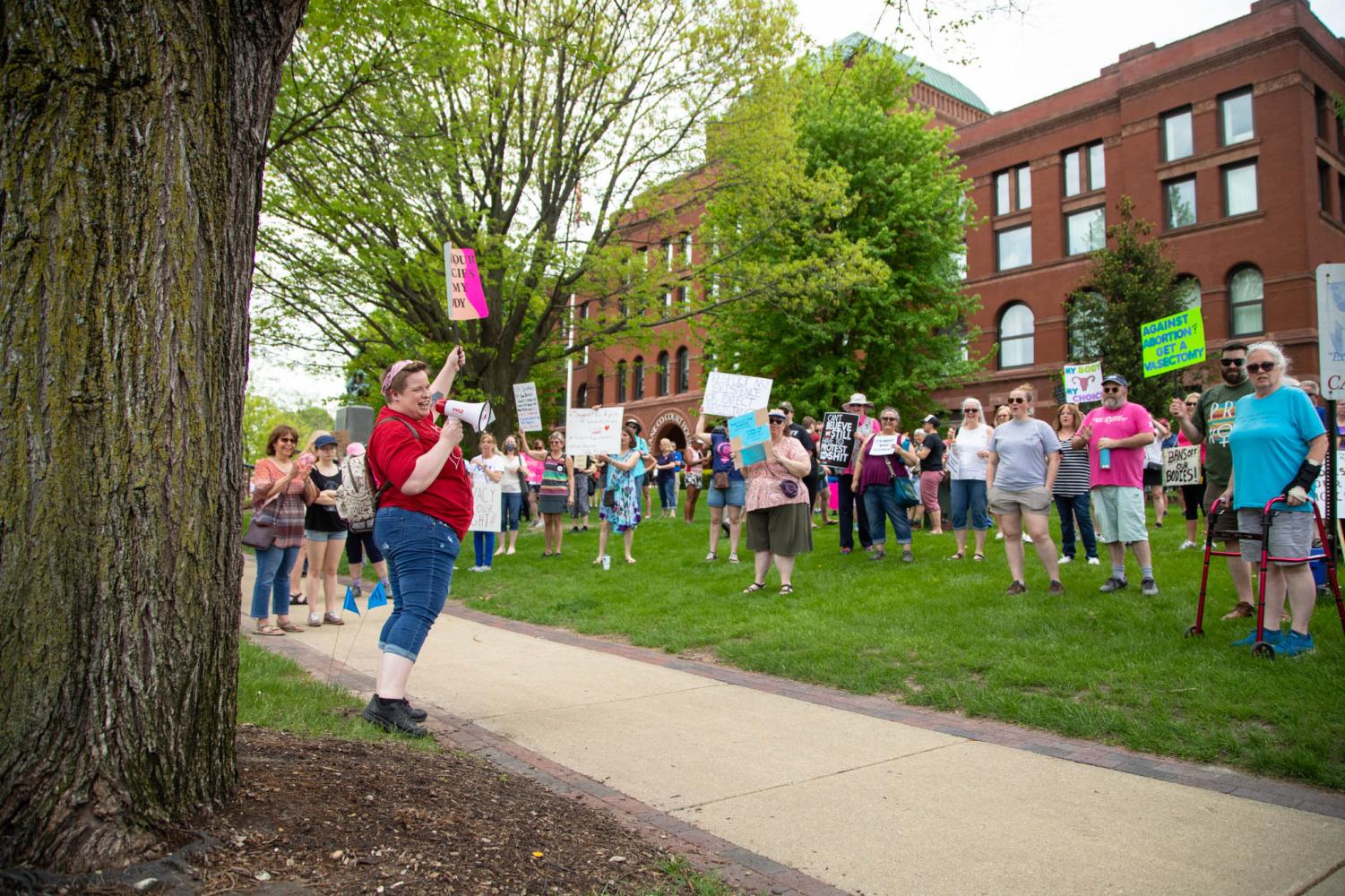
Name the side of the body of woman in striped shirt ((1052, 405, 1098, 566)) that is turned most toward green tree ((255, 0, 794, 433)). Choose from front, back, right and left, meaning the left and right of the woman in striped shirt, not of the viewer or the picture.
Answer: right

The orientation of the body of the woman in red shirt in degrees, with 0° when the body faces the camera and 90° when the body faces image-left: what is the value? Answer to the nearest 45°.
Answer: approximately 270°

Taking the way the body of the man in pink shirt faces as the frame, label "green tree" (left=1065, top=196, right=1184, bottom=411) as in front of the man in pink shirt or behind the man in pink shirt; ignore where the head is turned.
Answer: behind

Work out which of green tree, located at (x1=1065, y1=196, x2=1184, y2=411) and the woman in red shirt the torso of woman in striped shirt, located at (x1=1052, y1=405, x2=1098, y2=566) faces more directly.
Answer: the woman in red shirt
